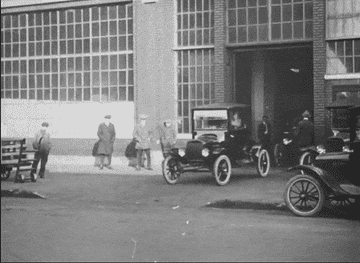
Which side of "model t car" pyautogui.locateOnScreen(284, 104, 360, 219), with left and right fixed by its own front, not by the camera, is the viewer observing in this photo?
left

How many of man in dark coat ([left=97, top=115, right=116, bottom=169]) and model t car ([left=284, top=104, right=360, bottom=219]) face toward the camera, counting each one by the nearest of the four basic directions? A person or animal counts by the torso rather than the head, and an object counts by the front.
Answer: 1

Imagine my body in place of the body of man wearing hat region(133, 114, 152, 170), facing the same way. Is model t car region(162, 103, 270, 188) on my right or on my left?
on my left

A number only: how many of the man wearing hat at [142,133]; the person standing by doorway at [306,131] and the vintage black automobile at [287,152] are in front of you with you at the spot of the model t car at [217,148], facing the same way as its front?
1

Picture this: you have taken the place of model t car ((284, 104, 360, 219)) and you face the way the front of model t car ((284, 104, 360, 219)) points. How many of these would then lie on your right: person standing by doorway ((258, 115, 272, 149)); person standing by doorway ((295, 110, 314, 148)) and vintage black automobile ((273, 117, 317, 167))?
3

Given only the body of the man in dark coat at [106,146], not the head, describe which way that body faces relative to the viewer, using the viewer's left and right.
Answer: facing the viewer

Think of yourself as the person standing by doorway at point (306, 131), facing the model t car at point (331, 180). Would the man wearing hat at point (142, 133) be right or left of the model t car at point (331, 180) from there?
right

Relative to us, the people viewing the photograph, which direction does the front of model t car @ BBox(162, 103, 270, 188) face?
facing the viewer and to the left of the viewer

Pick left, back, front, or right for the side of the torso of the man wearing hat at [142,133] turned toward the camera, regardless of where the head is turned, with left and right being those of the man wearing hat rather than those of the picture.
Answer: front

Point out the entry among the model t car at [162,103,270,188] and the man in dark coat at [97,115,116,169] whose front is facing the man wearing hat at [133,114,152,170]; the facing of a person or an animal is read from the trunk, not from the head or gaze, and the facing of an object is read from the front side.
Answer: the model t car

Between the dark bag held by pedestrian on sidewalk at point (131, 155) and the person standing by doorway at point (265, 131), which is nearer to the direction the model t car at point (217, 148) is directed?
the dark bag held by pedestrian on sidewalk

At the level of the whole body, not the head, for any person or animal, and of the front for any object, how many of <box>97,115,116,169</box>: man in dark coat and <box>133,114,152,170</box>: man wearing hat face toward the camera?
2

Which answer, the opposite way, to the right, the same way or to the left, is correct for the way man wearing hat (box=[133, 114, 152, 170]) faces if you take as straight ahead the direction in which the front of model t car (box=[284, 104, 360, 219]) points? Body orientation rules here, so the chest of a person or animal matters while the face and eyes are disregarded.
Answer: to the left

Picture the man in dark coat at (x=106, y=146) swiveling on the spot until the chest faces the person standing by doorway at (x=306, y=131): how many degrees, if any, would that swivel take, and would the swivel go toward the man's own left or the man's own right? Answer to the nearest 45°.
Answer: approximately 135° to the man's own left

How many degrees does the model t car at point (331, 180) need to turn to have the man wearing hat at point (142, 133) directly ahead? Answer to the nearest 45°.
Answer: approximately 45° to its right

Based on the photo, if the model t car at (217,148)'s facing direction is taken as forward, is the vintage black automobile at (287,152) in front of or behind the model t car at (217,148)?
behind
